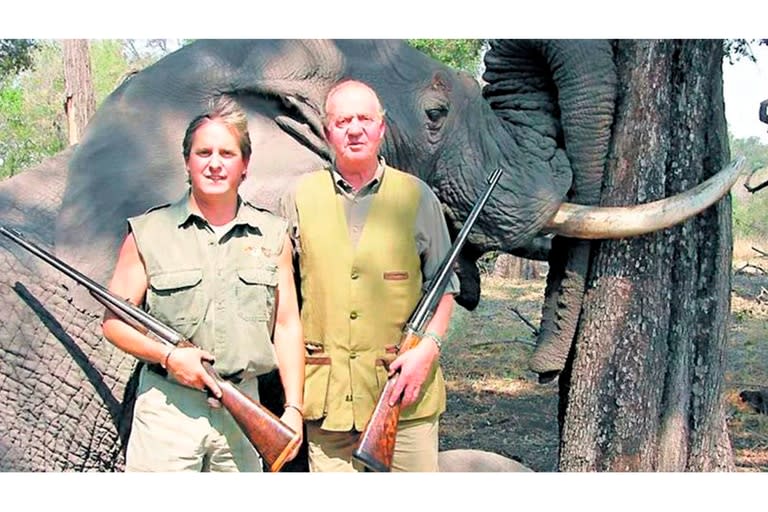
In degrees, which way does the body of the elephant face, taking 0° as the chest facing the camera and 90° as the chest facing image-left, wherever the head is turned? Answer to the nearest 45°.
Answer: approximately 270°

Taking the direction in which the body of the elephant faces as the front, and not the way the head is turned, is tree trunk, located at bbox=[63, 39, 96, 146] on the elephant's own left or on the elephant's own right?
on the elephant's own left

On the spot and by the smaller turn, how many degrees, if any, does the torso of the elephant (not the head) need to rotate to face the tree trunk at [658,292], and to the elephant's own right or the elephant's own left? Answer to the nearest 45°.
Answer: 0° — it already faces it
